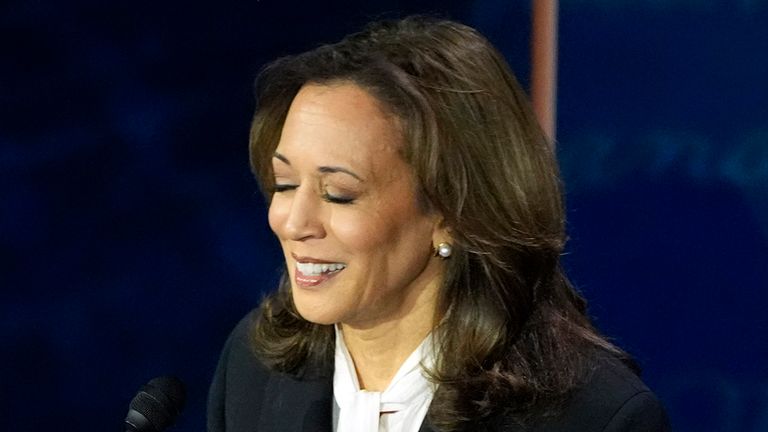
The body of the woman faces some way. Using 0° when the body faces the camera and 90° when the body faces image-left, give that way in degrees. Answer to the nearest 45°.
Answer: approximately 45°

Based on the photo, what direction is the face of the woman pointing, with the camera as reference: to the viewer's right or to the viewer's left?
to the viewer's left
